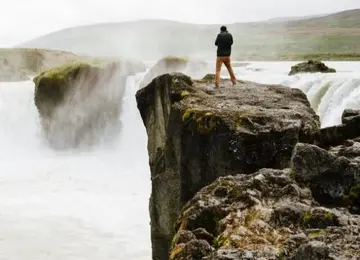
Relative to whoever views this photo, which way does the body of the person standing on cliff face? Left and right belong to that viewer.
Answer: facing away from the viewer

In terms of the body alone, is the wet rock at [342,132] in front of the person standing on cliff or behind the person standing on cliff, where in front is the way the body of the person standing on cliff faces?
behind

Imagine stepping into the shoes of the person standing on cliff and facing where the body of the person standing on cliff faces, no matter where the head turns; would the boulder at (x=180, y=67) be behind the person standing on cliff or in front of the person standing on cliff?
in front

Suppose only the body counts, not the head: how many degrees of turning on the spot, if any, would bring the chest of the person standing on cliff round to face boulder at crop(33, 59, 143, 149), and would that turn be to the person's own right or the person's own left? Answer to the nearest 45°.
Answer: approximately 45° to the person's own left

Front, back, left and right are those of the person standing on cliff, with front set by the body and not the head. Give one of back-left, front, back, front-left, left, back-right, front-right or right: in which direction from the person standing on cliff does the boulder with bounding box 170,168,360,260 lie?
back

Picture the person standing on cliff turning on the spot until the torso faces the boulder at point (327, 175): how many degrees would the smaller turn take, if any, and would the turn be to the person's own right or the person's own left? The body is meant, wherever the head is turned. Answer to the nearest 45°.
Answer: approximately 180°

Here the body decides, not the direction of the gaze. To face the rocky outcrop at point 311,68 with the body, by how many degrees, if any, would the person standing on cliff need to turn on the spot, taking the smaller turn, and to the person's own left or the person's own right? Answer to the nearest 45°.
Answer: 0° — they already face it
